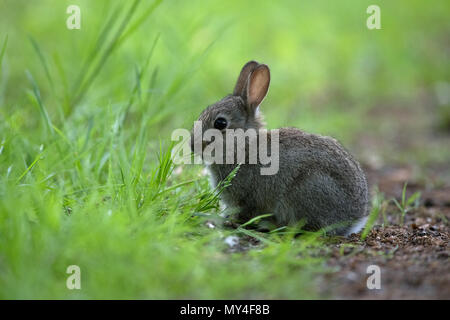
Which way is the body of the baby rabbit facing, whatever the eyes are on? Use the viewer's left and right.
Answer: facing to the left of the viewer
